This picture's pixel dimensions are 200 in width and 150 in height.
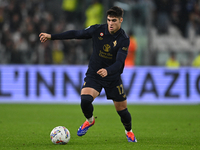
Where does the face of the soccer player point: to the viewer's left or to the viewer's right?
to the viewer's left

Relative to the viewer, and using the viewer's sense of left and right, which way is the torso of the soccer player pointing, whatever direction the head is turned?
facing the viewer
